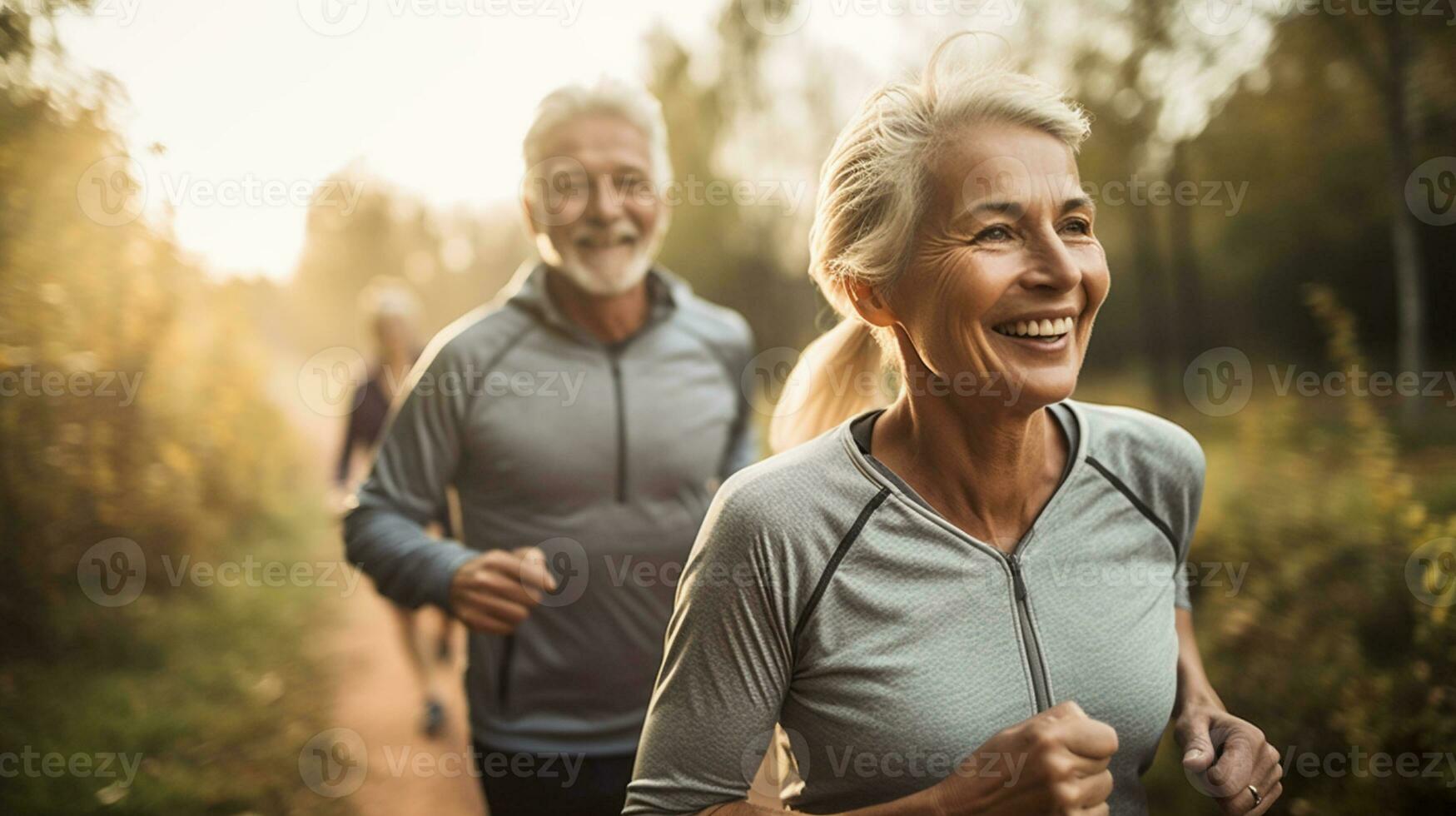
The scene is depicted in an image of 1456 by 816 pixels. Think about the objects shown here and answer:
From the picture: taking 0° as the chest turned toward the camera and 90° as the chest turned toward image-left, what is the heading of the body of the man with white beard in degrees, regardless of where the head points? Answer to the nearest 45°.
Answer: approximately 0°

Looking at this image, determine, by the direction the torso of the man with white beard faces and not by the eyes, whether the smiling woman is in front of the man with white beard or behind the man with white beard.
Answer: in front

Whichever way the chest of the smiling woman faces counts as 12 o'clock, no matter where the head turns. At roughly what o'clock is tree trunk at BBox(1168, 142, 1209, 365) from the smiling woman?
The tree trunk is roughly at 8 o'clock from the smiling woman.

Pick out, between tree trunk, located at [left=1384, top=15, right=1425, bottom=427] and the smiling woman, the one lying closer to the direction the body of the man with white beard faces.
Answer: the smiling woman

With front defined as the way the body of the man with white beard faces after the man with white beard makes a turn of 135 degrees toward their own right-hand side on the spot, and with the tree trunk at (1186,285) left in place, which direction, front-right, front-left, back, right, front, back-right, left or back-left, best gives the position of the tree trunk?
right

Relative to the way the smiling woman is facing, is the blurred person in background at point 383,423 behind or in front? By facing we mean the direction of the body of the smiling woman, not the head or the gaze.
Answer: behind

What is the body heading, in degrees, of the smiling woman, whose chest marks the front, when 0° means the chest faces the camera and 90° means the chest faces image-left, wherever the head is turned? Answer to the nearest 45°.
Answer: approximately 315°

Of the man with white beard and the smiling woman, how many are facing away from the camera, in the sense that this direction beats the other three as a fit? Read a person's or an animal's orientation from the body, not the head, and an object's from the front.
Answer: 0

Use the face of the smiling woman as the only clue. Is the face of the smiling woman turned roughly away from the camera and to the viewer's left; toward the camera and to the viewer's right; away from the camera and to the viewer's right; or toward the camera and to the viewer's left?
toward the camera and to the viewer's right

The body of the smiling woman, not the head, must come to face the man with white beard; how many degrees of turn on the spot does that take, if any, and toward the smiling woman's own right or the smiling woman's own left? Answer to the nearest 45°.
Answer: approximately 180°
